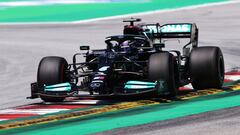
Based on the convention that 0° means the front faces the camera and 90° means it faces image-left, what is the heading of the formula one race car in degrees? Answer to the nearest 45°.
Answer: approximately 0°
